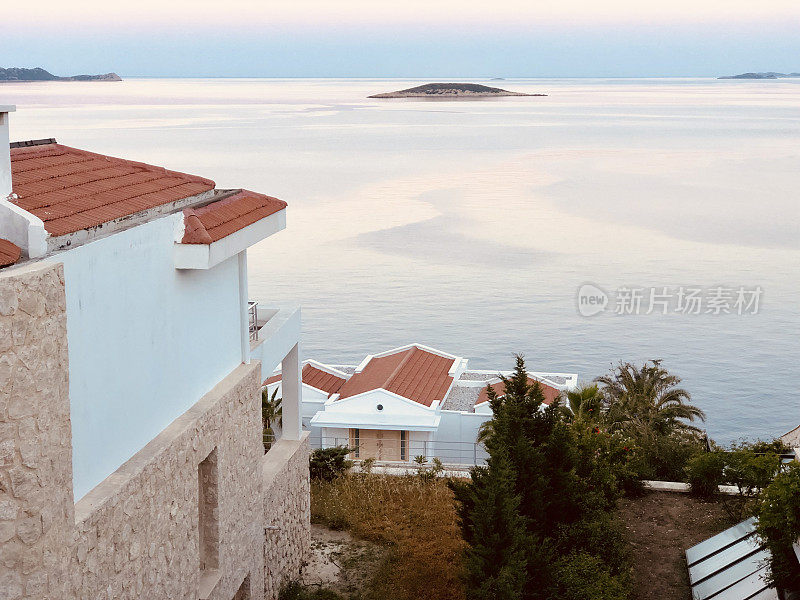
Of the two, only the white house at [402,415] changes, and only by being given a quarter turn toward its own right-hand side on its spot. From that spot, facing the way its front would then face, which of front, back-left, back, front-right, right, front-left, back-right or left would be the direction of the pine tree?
left

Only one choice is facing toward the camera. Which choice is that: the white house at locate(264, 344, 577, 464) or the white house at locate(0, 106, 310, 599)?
the white house at locate(264, 344, 577, 464)

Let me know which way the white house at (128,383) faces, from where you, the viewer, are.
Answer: facing away from the viewer and to the right of the viewer

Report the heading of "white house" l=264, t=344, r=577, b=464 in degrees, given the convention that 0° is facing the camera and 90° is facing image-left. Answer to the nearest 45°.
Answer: approximately 0°

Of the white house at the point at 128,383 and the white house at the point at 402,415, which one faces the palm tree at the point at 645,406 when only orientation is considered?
the white house at the point at 128,383

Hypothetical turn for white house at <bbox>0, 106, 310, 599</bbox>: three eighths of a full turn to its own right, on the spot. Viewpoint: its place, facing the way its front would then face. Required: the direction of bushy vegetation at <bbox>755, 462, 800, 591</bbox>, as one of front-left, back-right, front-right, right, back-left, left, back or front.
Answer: left

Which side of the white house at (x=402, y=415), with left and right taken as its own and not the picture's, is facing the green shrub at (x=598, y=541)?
front

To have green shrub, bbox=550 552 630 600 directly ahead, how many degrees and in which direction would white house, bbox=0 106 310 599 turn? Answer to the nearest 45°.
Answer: approximately 45° to its right

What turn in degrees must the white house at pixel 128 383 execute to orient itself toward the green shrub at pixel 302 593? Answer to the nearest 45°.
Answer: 0° — it already faces it

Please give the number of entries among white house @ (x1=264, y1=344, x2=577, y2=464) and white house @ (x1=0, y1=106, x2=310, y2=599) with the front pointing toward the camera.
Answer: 1

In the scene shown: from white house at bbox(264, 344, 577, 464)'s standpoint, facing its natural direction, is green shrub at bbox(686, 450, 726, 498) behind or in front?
in front

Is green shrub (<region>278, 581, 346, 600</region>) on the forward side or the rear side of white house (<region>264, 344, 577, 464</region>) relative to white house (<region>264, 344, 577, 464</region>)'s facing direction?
on the forward side

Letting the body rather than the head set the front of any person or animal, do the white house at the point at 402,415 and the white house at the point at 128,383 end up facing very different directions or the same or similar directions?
very different directions
